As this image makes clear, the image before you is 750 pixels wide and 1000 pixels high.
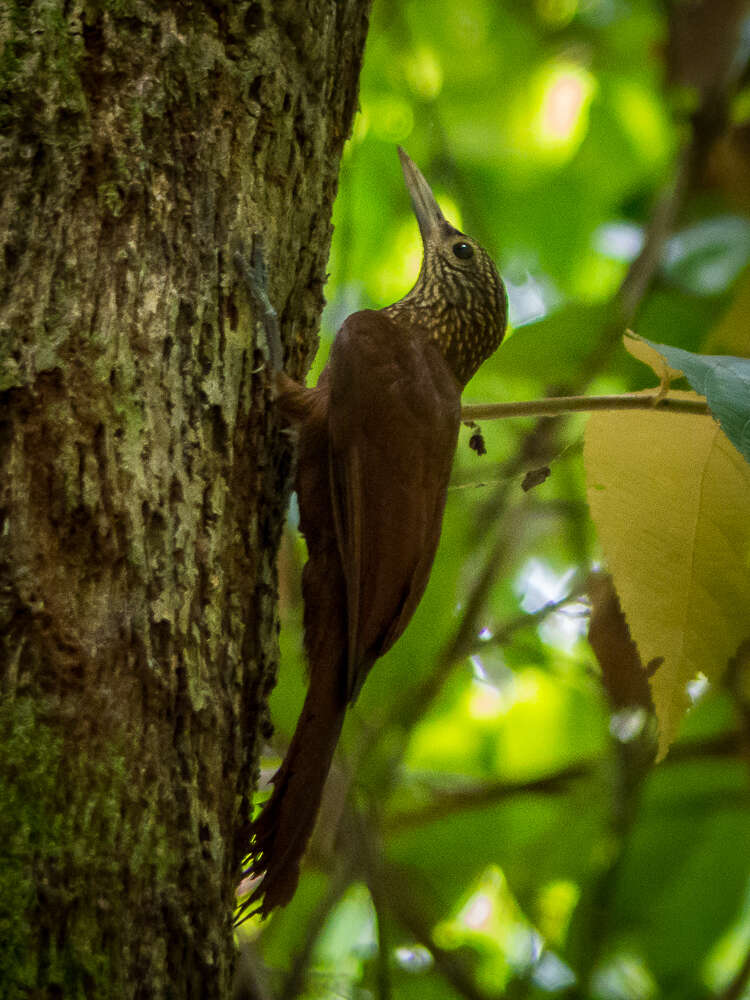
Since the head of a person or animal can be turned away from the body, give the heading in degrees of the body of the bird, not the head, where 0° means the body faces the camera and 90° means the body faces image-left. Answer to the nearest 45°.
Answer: approximately 90°

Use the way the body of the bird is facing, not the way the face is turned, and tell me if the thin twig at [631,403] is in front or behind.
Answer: behind
